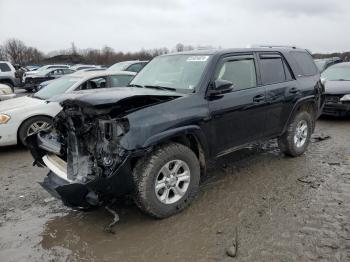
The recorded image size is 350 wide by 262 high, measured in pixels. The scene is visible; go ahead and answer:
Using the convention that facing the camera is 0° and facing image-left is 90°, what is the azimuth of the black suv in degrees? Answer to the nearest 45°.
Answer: approximately 45°

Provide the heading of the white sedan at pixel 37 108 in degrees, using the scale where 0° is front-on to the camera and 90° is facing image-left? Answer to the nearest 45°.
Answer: approximately 45°

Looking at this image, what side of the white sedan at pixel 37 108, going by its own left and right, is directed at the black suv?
left

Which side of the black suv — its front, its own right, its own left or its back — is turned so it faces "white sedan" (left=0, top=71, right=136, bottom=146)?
right
